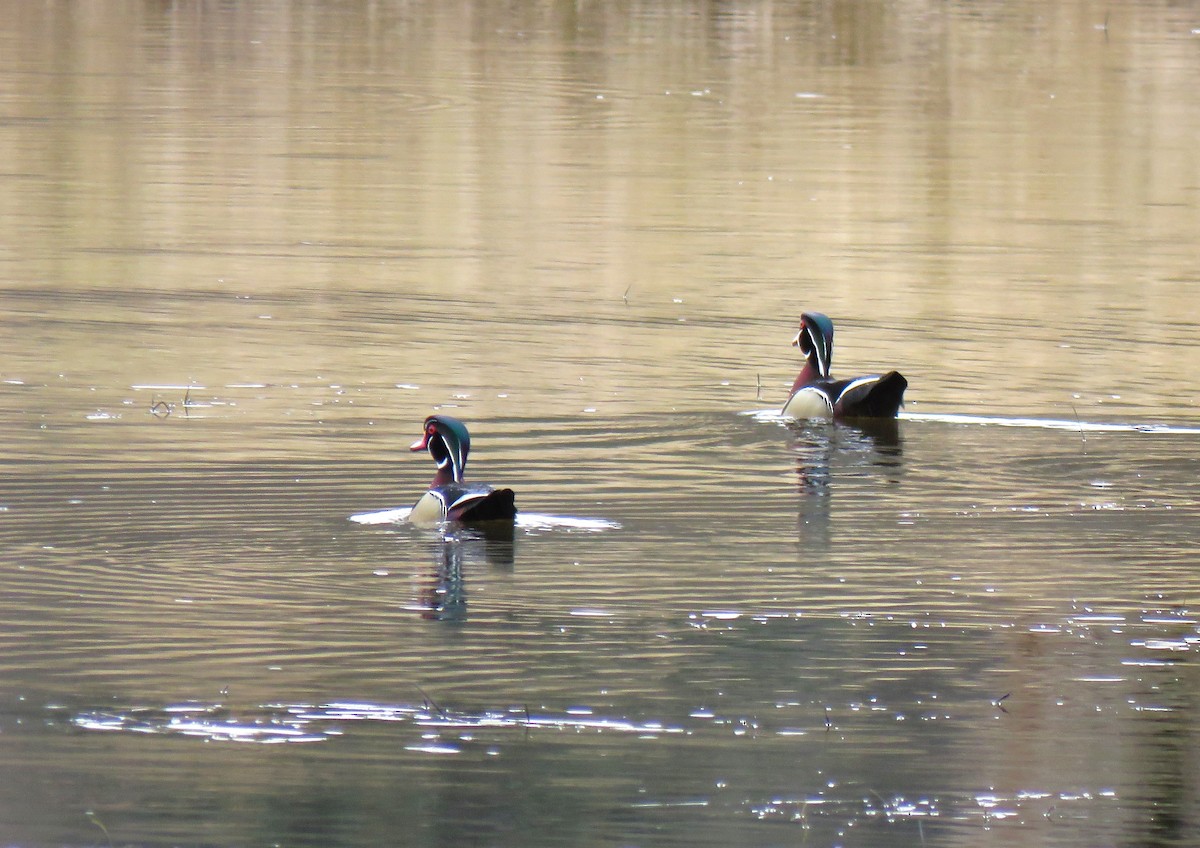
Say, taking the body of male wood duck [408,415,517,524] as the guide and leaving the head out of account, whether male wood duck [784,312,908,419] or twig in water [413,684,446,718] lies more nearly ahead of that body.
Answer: the twig in water

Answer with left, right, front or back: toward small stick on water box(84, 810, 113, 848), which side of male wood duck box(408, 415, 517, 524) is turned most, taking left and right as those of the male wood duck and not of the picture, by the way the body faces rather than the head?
left

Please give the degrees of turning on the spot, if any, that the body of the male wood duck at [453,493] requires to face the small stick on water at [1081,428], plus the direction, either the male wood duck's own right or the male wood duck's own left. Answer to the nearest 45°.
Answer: approximately 135° to the male wood duck's own right

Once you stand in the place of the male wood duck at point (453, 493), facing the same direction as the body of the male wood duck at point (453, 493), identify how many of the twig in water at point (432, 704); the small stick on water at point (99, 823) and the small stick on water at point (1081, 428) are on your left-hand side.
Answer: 2

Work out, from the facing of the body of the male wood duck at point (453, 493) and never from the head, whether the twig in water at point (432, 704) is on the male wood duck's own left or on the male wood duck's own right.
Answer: on the male wood duck's own left

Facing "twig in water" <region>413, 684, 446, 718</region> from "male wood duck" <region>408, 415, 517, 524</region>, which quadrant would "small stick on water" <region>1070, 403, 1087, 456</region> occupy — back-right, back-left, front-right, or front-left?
back-left

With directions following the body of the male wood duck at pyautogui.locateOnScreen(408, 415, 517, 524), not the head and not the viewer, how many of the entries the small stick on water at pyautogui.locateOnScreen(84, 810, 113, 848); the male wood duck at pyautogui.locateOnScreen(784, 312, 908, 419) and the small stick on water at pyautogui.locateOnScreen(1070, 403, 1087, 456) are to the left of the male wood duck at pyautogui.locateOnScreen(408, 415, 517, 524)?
1

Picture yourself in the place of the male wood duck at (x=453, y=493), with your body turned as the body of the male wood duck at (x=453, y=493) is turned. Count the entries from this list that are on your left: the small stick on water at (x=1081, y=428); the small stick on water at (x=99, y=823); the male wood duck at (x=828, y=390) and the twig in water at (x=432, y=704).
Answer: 2

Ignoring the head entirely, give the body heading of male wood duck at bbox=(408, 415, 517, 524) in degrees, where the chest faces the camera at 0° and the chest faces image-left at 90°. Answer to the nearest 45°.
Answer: approximately 90°

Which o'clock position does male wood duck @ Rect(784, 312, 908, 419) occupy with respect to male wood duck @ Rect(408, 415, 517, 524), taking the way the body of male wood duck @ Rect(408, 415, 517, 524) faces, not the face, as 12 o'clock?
male wood duck @ Rect(784, 312, 908, 419) is roughly at 4 o'clock from male wood duck @ Rect(408, 415, 517, 524).
